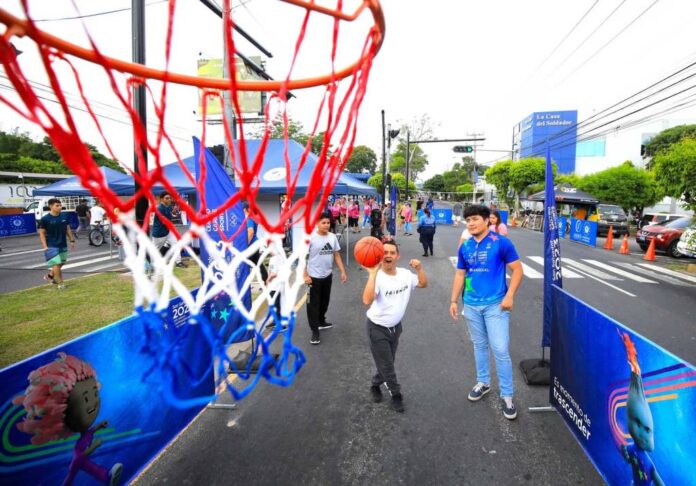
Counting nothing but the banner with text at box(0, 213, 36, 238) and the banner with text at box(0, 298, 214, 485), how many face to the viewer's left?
0

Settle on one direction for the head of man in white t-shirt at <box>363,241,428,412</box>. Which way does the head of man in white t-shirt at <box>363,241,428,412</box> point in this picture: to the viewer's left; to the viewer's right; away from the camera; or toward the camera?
toward the camera

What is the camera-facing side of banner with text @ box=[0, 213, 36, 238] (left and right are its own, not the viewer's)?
front

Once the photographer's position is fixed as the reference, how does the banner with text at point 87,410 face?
facing the viewer and to the right of the viewer

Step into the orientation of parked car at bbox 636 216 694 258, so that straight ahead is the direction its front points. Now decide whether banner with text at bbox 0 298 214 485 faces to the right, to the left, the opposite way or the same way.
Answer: the opposite way

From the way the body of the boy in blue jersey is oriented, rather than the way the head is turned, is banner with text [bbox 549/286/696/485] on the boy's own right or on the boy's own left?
on the boy's own left

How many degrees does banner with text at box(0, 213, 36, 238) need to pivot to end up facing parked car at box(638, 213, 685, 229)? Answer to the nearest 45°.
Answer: approximately 45° to its left

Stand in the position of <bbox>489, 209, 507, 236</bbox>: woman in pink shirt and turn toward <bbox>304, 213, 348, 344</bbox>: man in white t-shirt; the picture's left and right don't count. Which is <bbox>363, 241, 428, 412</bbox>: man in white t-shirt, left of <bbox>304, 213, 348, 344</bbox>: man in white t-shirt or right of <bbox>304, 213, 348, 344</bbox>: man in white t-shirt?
left

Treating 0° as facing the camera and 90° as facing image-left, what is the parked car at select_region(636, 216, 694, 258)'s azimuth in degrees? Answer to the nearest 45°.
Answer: approximately 45°

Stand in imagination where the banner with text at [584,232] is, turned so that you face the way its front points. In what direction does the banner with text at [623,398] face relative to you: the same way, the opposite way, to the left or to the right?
the same way

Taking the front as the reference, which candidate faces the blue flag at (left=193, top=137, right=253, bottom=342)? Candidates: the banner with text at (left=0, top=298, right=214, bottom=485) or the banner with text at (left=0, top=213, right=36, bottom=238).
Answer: the banner with text at (left=0, top=213, right=36, bottom=238)

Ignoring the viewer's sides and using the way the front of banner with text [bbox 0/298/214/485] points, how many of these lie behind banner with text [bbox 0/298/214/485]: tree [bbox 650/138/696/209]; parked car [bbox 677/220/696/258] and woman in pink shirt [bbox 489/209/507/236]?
0

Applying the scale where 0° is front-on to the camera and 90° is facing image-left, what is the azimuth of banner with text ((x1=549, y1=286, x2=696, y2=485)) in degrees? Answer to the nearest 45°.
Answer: approximately 45°

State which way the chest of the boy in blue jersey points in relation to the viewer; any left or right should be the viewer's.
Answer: facing the viewer and to the left of the viewer

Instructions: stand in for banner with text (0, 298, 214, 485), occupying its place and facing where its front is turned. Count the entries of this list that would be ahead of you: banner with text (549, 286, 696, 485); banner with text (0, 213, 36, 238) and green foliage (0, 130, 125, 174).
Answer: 1

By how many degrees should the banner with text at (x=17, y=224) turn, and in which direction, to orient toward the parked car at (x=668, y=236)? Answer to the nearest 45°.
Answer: approximately 45° to its left

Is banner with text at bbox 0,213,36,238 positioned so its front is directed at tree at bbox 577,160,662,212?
no
